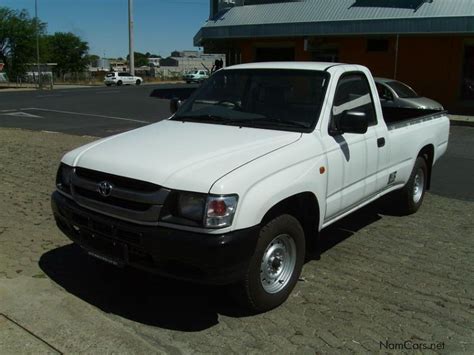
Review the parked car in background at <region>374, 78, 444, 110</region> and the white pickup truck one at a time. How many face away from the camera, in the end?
0

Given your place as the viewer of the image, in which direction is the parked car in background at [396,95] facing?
facing the viewer and to the right of the viewer

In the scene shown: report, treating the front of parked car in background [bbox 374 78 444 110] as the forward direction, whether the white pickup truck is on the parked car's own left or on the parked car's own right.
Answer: on the parked car's own right

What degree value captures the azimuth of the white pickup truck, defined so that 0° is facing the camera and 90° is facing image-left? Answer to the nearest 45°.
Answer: approximately 45°

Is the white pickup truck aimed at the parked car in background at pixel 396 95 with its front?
no
